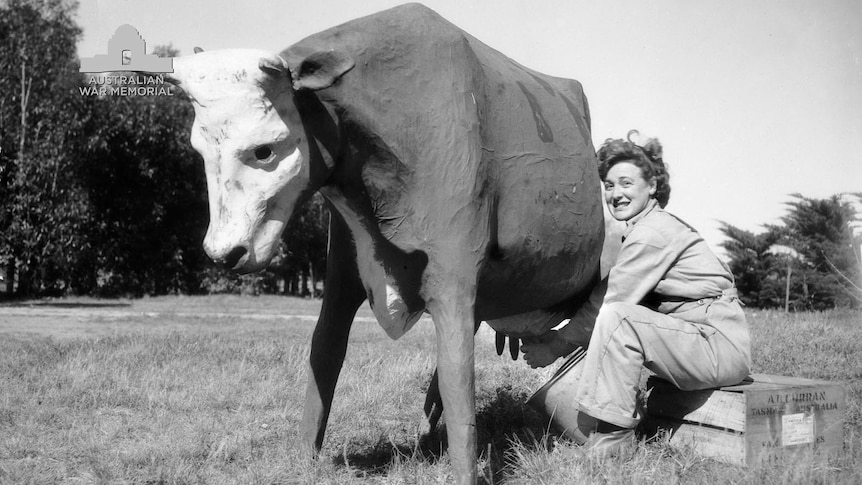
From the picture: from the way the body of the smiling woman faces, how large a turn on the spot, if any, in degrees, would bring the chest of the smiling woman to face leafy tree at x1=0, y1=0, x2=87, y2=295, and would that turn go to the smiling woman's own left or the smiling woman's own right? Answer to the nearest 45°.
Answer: approximately 45° to the smiling woman's own right

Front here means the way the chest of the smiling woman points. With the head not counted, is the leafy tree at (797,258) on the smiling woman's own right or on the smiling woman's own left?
on the smiling woman's own right

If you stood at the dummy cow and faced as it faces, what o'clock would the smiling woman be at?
The smiling woman is roughly at 7 o'clock from the dummy cow.

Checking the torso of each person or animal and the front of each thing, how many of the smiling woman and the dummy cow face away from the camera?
0

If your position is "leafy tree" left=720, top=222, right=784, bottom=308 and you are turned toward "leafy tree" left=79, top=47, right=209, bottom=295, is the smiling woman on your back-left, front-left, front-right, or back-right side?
front-left

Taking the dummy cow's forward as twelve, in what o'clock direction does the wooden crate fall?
The wooden crate is roughly at 7 o'clock from the dummy cow.

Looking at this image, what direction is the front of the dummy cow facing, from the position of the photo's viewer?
facing the viewer and to the left of the viewer

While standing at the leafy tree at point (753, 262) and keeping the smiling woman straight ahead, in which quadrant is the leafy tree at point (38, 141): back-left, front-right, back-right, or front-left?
front-right

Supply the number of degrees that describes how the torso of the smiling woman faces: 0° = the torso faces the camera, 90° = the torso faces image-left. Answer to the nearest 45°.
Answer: approximately 90°

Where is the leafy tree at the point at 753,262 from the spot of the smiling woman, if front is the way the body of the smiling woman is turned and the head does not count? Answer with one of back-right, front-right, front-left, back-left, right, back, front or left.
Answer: right

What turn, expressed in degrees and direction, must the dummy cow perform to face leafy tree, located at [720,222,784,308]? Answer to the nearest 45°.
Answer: approximately 180°
